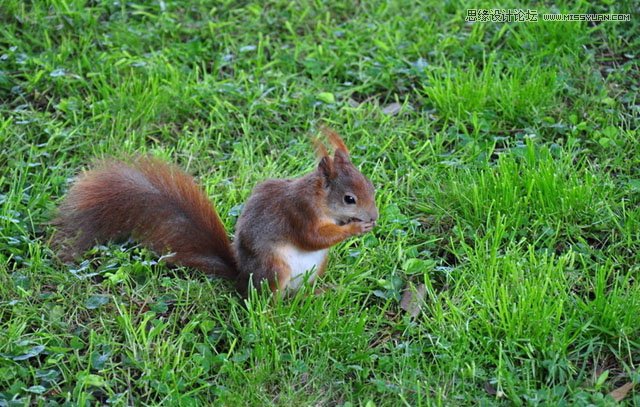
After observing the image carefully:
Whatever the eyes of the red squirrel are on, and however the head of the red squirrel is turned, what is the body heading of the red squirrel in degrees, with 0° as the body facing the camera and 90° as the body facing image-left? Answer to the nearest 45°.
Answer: approximately 270°
